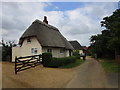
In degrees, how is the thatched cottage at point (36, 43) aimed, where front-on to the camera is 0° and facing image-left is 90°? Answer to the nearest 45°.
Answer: approximately 315°

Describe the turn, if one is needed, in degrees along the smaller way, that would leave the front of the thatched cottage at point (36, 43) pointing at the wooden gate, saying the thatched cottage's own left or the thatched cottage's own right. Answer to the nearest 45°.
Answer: approximately 45° to the thatched cottage's own right

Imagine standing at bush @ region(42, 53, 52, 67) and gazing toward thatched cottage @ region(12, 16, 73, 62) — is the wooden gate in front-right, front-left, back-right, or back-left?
back-left

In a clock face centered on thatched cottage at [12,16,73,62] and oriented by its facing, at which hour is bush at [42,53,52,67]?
The bush is roughly at 1 o'clock from the thatched cottage.
